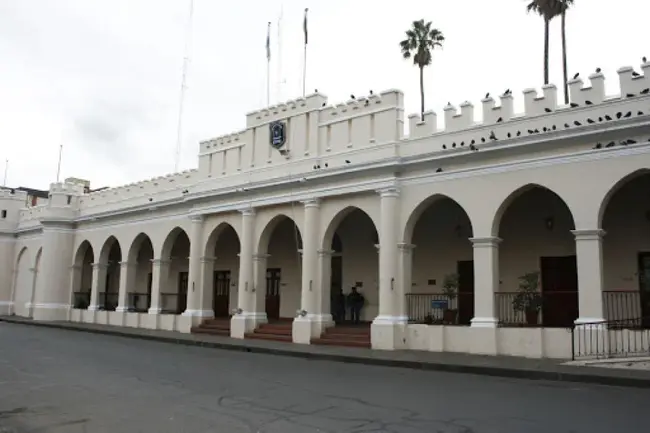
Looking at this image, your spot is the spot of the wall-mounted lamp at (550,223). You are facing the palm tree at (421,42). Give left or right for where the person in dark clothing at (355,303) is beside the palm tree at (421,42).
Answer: left

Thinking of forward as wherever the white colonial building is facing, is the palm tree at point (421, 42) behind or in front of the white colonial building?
behind

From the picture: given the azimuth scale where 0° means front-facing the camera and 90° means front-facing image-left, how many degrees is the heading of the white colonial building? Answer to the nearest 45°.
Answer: approximately 45°
